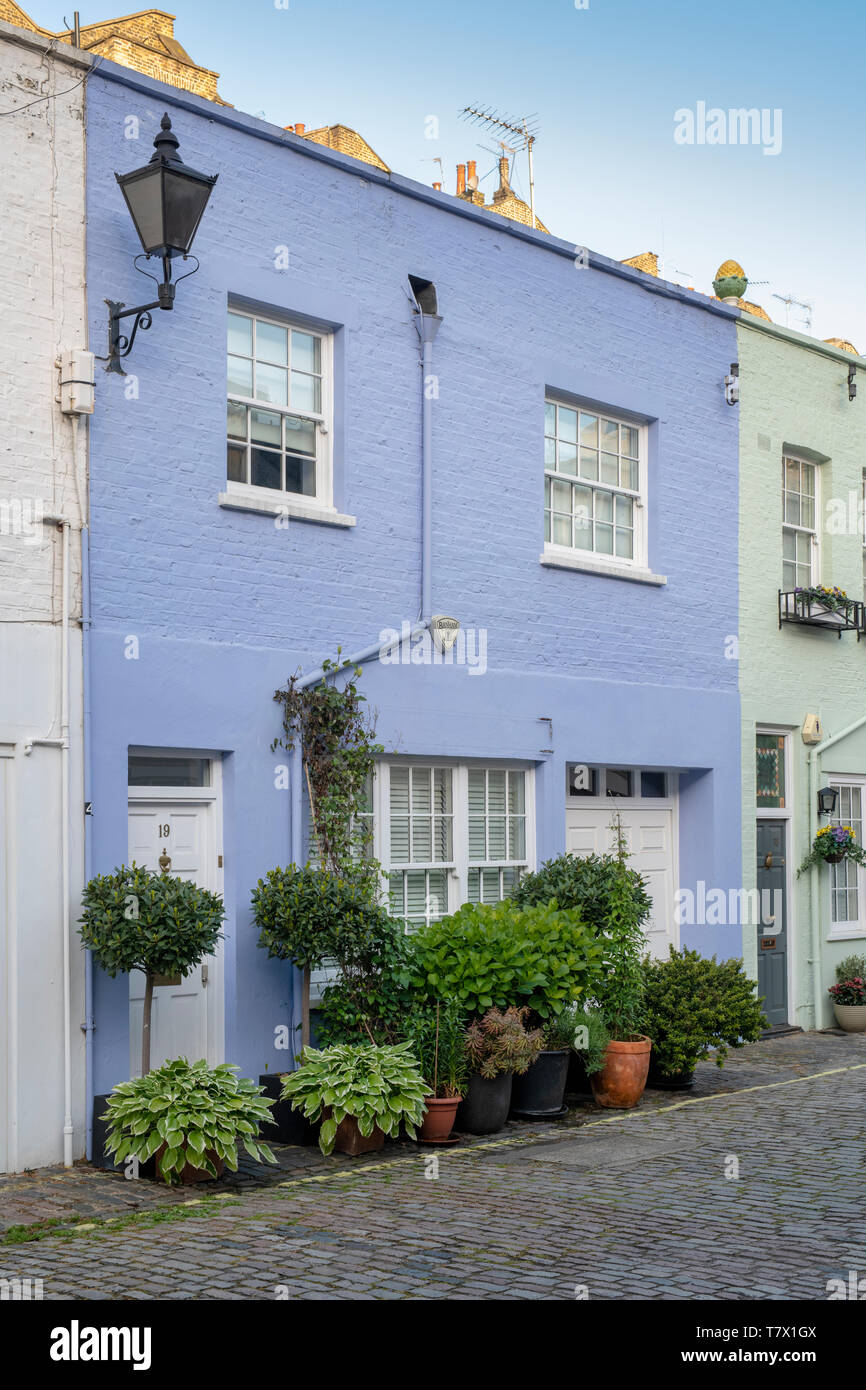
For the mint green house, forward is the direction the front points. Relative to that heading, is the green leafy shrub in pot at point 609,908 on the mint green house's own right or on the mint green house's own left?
on the mint green house's own right

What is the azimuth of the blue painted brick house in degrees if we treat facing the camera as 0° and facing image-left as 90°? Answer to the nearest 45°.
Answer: approximately 315°

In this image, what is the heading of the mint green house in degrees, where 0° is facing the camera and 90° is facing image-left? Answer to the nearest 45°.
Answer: approximately 315°

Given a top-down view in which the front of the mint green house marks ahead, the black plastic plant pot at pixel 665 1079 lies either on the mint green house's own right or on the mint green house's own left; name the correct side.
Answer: on the mint green house's own right

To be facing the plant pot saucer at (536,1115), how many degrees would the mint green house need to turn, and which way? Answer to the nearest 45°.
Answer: approximately 45° to its right

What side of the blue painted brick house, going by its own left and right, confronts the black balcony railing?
left

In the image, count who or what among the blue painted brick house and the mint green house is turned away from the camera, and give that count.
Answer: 0
